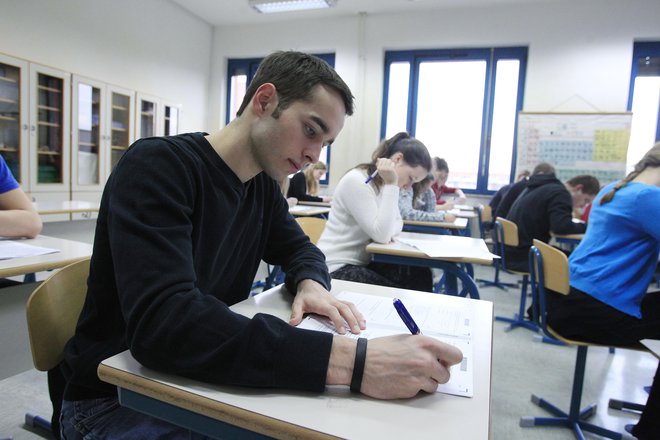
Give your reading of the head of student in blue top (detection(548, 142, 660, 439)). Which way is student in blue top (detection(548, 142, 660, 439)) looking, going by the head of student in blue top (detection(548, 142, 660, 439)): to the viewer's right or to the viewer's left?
to the viewer's right

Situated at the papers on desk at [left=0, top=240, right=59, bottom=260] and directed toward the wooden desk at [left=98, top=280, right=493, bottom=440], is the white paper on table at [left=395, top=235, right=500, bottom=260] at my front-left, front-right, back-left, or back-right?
front-left

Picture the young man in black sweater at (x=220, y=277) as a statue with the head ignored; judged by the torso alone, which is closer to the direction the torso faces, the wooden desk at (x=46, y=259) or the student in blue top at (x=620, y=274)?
the student in blue top

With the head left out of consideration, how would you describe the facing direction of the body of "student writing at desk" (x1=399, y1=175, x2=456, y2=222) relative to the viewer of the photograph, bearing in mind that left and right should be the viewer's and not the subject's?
facing to the right of the viewer

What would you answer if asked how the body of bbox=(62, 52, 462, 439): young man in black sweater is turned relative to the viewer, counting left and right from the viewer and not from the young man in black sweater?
facing the viewer and to the right of the viewer

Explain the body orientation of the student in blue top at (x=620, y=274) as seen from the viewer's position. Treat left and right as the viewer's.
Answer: facing away from the viewer and to the right of the viewer

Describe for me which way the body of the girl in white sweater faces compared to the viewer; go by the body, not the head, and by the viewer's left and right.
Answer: facing to the right of the viewer

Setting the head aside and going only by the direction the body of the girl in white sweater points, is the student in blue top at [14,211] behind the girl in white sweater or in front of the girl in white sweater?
behind

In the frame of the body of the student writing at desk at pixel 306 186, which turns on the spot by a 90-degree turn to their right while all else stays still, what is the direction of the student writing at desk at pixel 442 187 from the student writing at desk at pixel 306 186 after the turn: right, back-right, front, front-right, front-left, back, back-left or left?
left

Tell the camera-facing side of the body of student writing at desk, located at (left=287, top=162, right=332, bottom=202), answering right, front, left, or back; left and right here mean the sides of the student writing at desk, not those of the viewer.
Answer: right

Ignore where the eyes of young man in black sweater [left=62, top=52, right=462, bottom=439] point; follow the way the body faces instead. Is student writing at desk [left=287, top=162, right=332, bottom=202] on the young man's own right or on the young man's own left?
on the young man's own left

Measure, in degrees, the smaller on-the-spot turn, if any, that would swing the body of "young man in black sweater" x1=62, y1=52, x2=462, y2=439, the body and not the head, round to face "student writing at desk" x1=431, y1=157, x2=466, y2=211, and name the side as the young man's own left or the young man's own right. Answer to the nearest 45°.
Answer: approximately 90° to the young man's own left

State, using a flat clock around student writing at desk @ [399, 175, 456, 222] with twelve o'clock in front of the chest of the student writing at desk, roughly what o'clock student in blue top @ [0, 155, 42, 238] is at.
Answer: The student in blue top is roughly at 4 o'clock from the student writing at desk.

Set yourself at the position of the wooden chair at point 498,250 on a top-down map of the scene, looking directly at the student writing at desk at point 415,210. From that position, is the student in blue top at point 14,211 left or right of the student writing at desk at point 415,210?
left

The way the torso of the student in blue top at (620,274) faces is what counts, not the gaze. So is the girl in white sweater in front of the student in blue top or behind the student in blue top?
behind

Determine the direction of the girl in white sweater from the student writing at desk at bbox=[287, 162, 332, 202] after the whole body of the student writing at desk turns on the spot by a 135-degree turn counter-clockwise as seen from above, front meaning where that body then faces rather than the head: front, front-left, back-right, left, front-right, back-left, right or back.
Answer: back-left

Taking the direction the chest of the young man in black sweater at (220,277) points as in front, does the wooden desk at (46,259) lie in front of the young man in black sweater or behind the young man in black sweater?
behind

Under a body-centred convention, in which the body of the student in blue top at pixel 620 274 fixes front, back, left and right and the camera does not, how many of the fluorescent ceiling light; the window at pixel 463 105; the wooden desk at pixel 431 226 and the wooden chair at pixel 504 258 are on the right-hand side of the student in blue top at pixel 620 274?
0

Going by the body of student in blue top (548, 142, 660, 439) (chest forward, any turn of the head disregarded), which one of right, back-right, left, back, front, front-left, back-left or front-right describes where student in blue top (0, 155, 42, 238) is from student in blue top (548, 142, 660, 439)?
back

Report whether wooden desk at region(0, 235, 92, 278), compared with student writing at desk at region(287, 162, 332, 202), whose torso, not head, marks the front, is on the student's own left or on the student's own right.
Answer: on the student's own right
